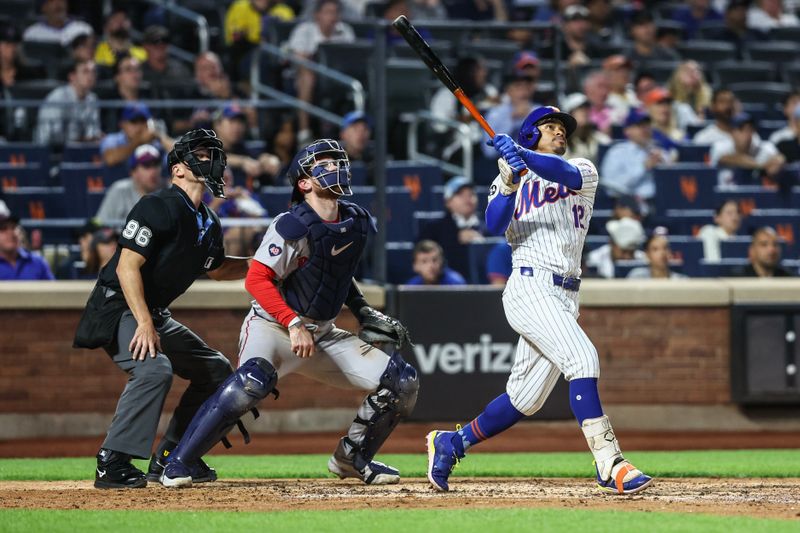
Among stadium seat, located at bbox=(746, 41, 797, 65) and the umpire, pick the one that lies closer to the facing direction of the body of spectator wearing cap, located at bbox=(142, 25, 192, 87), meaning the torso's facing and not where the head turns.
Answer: the umpire

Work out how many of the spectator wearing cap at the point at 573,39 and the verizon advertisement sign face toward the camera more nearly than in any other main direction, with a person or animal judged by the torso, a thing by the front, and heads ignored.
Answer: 2

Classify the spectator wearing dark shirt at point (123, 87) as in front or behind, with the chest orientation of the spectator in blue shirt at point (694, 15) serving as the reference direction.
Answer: in front

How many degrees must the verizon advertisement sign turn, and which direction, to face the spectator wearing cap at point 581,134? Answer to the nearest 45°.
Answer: approximately 135° to its left

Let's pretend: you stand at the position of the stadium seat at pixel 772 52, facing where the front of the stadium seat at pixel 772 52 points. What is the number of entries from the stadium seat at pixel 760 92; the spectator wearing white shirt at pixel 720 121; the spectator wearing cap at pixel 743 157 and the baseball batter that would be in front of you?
4

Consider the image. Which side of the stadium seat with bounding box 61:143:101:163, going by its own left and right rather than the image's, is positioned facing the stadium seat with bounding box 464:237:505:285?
left

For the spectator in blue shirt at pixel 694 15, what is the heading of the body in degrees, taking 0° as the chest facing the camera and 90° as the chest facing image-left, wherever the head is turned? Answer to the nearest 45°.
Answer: approximately 0°

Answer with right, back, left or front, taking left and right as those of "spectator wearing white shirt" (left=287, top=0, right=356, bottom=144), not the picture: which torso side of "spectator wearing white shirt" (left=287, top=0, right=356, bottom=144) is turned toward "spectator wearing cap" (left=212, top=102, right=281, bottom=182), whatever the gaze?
front

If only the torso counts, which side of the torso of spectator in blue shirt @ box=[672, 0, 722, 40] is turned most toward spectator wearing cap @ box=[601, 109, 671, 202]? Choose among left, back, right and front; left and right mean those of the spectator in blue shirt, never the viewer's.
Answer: front
